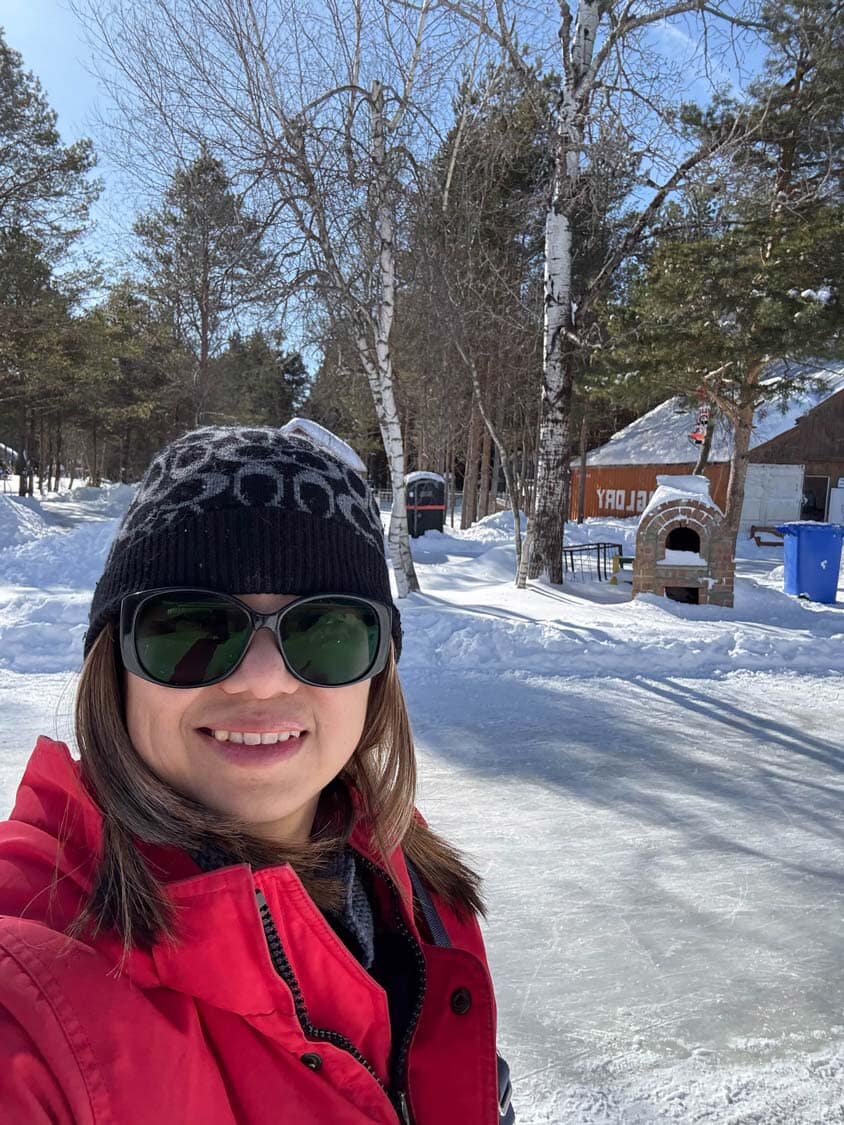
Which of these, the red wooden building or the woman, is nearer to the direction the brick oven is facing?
the woman

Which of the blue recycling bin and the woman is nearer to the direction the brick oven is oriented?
the woman

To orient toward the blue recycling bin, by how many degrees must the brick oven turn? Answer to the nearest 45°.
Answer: approximately 135° to its left

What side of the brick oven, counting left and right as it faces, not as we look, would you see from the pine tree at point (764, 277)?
back

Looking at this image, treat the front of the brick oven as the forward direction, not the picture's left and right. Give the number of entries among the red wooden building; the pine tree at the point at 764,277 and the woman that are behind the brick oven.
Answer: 2

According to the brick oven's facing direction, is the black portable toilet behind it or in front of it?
behind

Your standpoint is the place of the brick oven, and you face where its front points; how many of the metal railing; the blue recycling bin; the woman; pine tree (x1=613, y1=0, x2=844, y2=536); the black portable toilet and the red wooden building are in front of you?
1

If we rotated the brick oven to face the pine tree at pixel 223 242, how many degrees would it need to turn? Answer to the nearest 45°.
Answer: approximately 90° to its right

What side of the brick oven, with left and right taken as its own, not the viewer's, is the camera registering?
front

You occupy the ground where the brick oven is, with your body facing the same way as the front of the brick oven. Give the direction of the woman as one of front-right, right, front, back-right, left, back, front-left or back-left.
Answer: front

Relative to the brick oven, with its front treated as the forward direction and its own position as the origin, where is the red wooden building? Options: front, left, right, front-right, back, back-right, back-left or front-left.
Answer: back

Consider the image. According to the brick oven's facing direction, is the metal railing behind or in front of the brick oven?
behind

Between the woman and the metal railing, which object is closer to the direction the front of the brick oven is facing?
the woman
